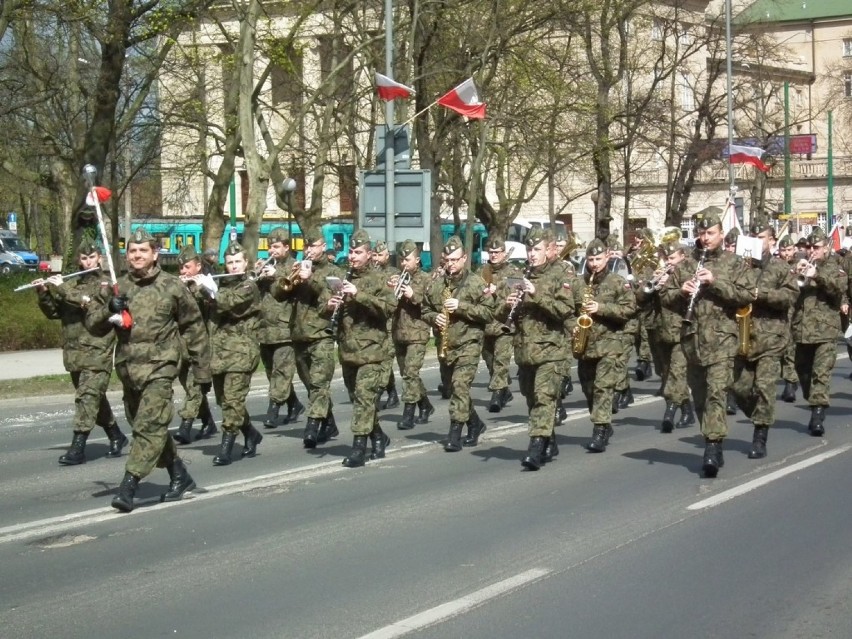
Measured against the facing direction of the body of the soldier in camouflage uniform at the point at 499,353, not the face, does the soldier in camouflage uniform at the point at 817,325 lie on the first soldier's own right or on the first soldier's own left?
on the first soldier's own left

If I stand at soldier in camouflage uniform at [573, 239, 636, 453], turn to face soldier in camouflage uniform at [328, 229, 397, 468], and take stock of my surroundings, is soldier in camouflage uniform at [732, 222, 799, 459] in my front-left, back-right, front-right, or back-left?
back-left

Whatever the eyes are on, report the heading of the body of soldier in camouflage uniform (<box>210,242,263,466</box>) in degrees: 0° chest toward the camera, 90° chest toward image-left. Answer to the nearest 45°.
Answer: approximately 45°

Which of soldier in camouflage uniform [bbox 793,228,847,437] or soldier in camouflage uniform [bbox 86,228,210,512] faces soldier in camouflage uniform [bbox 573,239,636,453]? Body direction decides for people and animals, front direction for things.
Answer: soldier in camouflage uniform [bbox 793,228,847,437]

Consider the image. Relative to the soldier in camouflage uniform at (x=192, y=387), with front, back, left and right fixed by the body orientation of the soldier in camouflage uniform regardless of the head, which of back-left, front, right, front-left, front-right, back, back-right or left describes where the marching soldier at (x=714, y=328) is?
left

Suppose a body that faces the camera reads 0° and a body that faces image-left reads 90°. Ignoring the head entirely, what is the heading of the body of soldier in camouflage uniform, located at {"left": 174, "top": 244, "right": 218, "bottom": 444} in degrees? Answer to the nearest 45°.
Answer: approximately 45°

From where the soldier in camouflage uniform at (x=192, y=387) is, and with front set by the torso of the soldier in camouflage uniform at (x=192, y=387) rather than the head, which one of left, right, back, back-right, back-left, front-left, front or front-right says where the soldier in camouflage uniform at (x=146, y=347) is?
front-left

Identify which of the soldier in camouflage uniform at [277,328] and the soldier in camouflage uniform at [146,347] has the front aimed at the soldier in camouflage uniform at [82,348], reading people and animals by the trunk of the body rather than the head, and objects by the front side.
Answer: the soldier in camouflage uniform at [277,328]

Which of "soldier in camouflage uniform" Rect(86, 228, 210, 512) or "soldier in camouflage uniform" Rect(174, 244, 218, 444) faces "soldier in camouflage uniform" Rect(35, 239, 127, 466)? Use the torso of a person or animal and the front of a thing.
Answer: "soldier in camouflage uniform" Rect(174, 244, 218, 444)

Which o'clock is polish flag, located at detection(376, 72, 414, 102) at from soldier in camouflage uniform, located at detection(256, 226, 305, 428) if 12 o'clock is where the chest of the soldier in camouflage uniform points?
The polish flag is roughly at 5 o'clock from the soldier in camouflage uniform.
